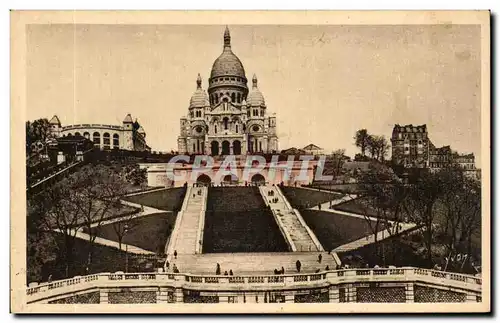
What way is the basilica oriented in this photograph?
toward the camera

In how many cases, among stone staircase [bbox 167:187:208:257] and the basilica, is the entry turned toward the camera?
2

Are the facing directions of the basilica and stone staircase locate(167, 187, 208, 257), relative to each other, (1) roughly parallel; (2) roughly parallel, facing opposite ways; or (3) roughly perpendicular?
roughly parallel

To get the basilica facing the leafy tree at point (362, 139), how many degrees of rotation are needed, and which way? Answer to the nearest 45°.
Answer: approximately 90° to its left

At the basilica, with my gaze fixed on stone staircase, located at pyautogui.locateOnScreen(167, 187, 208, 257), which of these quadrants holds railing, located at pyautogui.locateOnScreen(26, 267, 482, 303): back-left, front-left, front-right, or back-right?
front-left

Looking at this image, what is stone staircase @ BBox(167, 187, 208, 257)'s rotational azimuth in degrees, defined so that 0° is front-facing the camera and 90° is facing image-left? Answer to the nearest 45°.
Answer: approximately 0°

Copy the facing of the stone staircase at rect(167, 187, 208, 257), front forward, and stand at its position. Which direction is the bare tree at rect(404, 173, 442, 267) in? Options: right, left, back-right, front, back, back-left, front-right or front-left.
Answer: left
